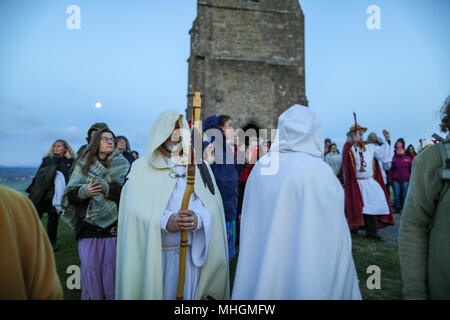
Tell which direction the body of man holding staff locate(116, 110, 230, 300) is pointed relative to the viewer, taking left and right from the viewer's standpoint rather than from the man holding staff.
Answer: facing the viewer and to the right of the viewer

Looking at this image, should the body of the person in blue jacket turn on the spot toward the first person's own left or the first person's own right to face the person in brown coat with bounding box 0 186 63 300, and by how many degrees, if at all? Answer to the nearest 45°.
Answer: approximately 90° to the first person's own right

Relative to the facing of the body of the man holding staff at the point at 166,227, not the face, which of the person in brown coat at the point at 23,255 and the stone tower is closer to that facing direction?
the person in brown coat

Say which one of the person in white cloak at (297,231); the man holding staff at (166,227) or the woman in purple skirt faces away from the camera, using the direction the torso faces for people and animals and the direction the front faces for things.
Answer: the person in white cloak

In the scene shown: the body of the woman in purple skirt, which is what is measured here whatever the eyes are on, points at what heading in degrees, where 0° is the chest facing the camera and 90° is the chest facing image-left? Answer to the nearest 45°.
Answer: approximately 315°

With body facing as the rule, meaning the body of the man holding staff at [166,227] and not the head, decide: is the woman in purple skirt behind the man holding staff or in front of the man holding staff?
behind

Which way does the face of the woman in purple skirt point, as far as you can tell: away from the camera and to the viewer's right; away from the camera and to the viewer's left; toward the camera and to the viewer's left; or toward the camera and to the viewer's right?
toward the camera and to the viewer's right

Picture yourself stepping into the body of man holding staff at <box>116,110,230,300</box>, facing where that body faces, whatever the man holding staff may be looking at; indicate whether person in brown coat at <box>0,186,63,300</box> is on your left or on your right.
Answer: on your right

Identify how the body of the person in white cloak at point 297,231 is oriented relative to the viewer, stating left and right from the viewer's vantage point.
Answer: facing away from the viewer

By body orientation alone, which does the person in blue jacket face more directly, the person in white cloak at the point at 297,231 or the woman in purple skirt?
the person in white cloak

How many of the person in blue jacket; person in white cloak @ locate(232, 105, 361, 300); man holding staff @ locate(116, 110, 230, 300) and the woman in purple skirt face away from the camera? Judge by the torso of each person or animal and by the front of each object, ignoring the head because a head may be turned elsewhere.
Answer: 1
